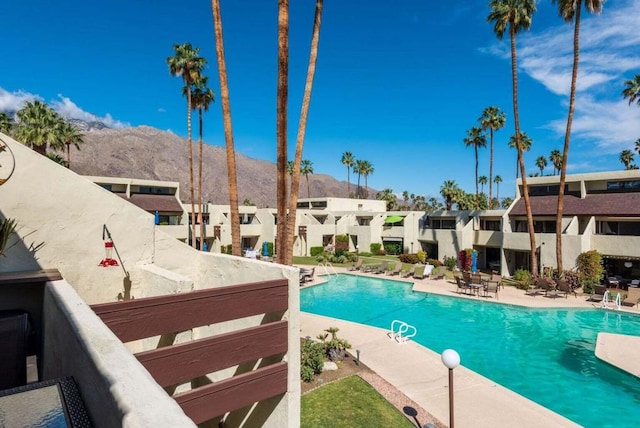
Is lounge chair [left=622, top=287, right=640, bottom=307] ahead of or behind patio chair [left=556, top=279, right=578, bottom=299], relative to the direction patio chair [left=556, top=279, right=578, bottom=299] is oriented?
ahead

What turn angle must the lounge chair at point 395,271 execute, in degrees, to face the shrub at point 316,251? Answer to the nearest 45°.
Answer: approximately 90° to its right

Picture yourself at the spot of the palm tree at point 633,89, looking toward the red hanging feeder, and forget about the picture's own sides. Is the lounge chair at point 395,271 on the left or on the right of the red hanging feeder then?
right

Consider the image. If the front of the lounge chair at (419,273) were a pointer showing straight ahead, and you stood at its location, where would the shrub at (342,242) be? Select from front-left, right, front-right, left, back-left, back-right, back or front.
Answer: right

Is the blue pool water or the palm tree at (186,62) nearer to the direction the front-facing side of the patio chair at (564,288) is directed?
the blue pool water

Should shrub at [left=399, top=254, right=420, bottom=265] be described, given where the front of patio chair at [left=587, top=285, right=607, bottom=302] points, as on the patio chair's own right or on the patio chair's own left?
on the patio chair's own right

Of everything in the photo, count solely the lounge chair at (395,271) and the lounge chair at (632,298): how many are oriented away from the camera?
0

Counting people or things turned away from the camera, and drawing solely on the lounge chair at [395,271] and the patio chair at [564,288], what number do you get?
0
